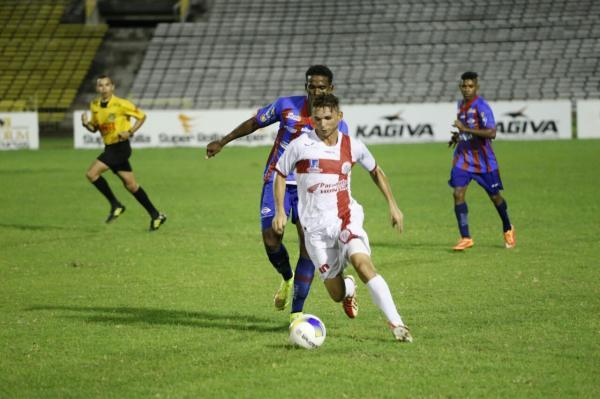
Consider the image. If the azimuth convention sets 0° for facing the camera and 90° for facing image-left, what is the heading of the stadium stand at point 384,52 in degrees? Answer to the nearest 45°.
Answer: approximately 0°

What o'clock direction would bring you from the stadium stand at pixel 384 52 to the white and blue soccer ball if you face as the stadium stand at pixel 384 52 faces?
The white and blue soccer ball is roughly at 12 o'clock from the stadium stand.

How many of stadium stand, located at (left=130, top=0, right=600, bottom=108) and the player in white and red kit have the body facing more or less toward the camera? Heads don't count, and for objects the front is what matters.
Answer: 2

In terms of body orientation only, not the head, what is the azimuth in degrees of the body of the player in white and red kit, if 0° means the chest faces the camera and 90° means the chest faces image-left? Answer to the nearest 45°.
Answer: approximately 0°

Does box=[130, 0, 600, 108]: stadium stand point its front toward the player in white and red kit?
yes

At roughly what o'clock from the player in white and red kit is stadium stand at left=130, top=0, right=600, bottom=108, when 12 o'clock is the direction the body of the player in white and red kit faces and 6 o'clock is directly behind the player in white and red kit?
The stadium stand is roughly at 6 o'clock from the player in white and red kit.

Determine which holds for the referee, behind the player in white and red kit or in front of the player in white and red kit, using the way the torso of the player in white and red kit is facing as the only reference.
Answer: behind
